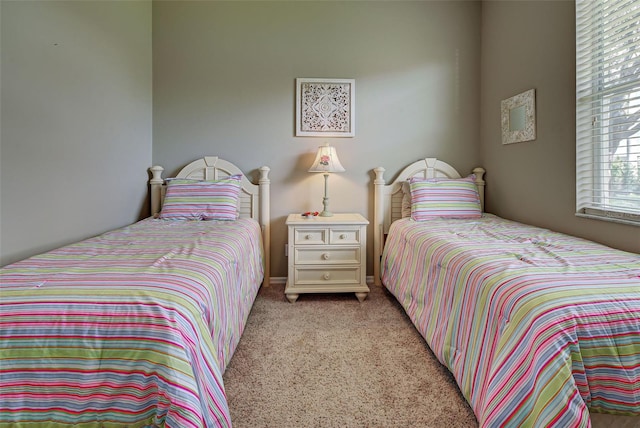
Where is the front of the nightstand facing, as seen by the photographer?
facing the viewer

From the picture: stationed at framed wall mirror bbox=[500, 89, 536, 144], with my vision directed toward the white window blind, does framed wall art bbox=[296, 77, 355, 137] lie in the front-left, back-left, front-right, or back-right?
back-right

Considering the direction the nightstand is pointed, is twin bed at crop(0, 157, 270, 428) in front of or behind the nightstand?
in front

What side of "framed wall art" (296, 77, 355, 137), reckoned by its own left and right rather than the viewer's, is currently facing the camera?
front
